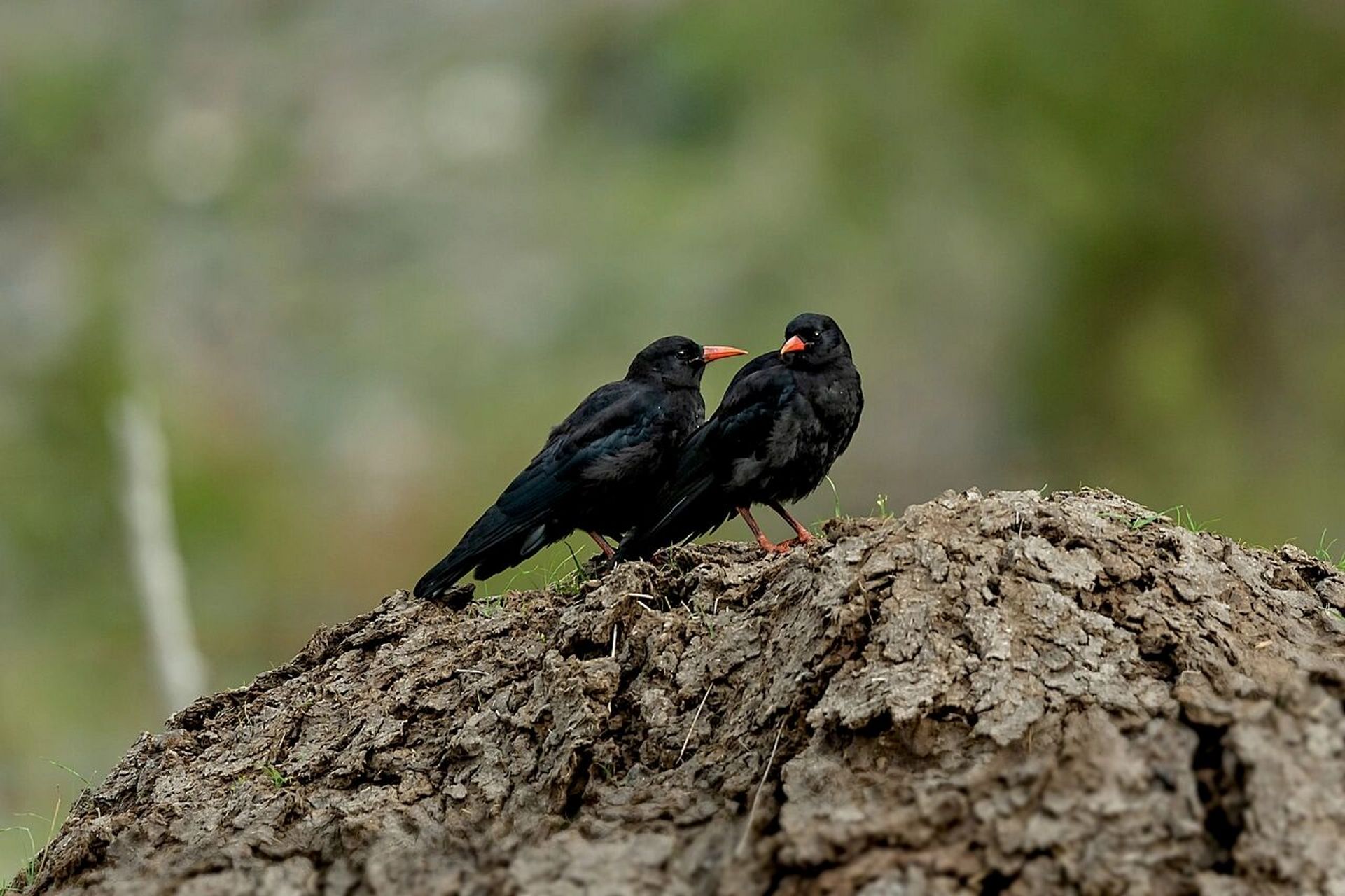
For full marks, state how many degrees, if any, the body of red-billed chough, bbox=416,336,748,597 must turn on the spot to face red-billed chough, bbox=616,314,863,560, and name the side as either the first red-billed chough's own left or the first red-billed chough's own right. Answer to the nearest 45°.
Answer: approximately 45° to the first red-billed chough's own right

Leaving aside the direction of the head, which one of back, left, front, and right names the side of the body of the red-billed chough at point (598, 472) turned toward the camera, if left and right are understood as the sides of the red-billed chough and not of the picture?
right
